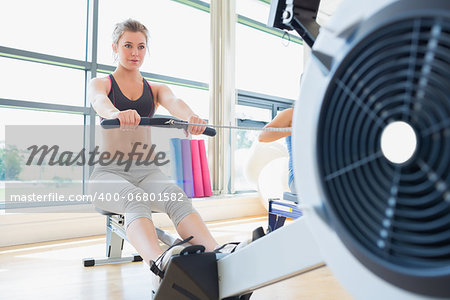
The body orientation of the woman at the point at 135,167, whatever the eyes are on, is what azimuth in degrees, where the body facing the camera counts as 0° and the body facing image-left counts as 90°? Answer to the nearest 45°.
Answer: approximately 315°
